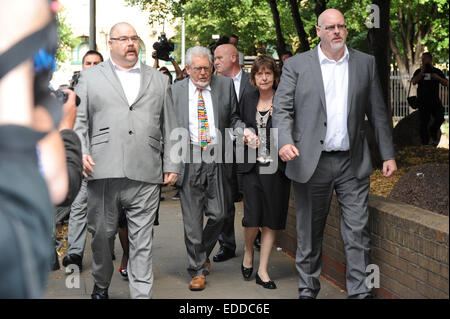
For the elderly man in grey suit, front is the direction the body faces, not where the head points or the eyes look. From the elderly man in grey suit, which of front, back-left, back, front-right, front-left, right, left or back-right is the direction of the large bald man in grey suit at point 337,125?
front-left

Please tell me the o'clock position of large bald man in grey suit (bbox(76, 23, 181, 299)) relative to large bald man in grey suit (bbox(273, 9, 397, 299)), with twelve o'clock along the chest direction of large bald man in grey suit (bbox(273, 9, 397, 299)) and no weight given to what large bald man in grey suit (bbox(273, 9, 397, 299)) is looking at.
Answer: large bald man in grey suit (bbox(76, 23, 181, 299)) is roughly at 3 o'clock from large bald man in grey suit (bbox(273, 9, 397, 299)).

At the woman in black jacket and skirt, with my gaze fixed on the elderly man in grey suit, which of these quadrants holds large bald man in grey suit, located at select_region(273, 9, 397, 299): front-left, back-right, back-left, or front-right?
back-left

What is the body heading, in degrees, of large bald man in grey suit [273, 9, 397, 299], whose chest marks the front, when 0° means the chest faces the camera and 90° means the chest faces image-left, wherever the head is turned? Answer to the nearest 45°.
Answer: approximately 0°

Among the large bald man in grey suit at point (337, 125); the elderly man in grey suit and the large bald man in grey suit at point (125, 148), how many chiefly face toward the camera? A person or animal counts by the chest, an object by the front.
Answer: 3

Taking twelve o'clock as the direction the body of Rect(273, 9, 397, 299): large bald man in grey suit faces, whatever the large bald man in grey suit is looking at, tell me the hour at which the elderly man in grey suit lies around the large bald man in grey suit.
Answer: The elderly man in grey suit is roughly at 4 o'clock from the large bald man in grey suit.

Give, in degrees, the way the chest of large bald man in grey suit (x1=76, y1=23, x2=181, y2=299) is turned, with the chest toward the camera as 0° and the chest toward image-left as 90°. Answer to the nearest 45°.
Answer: approximately 0°
